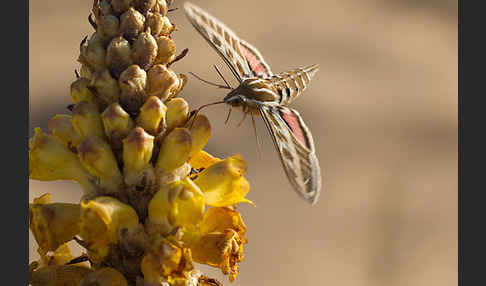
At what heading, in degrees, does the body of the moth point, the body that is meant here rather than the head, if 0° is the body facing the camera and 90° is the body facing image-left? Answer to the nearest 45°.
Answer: approximately 90°
